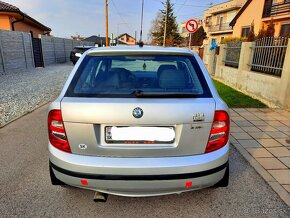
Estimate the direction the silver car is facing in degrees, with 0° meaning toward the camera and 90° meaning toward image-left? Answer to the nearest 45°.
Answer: approximately 180°

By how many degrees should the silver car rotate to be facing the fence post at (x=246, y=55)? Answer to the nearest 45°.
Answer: approximately 45° to its right

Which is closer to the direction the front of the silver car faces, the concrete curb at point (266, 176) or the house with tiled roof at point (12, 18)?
the house with tiled roof

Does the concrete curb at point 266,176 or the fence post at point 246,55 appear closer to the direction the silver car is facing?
the fence post

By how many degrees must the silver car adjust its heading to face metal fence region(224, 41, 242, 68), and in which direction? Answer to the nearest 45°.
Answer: approximately 45° to its right

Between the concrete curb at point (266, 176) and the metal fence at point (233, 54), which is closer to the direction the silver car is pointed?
the metal fence

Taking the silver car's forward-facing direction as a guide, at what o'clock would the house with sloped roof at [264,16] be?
The house with sloped roof is roughly at 1 o'clock from the silver car.
